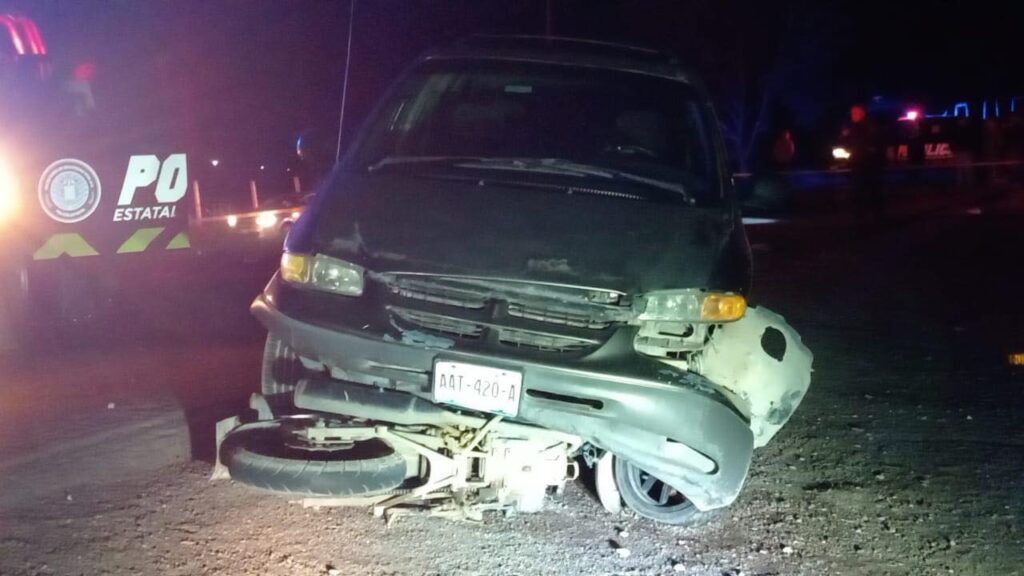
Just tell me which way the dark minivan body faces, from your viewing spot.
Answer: facing the viewer

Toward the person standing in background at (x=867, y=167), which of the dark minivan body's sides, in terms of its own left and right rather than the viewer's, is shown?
back
